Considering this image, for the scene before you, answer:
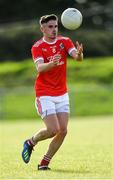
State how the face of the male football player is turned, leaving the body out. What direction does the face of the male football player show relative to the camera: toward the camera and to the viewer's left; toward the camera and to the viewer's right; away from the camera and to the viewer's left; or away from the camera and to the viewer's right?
toward the camera and to the viewer's right

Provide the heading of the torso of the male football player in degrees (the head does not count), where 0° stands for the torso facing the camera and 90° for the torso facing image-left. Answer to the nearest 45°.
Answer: approximately 315°
